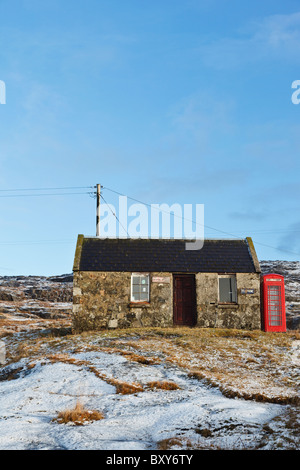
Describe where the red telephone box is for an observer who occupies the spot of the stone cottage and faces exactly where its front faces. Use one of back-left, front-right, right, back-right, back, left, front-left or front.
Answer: left

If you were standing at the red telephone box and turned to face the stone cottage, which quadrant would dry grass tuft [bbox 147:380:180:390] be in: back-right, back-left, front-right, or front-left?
front-left

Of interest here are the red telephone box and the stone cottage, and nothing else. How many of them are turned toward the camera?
2

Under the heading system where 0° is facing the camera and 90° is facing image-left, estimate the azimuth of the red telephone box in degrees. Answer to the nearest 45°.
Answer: approximately 0°

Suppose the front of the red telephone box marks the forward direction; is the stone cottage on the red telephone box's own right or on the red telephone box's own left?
on the red telephone box's own right

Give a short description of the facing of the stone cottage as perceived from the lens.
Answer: facing the viewer

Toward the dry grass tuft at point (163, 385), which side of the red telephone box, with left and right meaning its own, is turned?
front

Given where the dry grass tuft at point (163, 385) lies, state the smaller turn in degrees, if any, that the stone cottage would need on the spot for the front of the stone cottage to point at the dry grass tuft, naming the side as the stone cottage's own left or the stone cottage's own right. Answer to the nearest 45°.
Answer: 0° — it already faces it

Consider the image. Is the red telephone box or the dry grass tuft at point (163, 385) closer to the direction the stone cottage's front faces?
the dry grass tuft

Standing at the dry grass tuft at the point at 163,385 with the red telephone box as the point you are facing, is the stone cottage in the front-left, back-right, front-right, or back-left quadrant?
front-left
